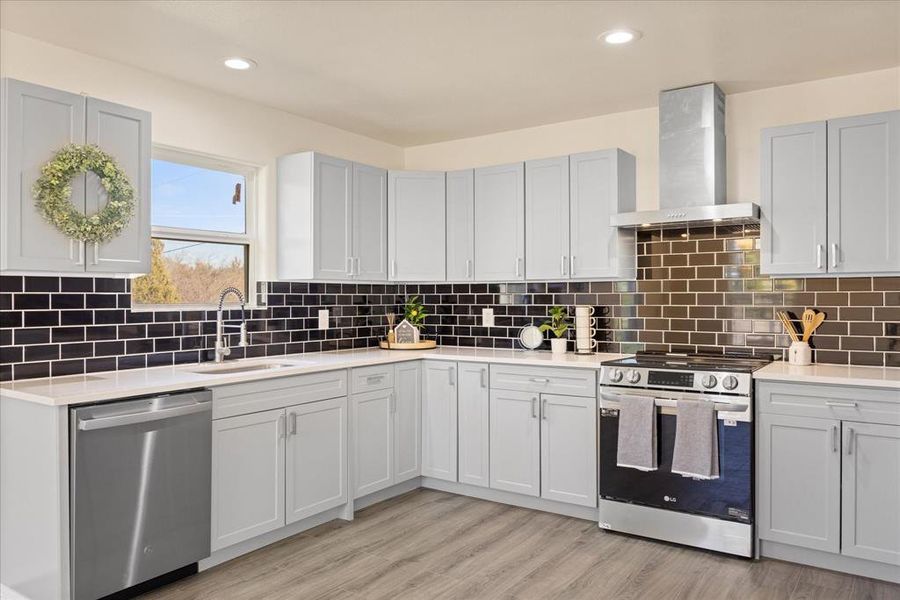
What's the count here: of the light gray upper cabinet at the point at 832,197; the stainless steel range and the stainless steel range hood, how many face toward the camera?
3

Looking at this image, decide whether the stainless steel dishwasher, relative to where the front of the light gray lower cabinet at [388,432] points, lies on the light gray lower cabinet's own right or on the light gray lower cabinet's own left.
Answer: on the light gray lower cabinet's own right

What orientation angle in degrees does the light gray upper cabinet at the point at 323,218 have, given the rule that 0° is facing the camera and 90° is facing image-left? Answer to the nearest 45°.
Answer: approximately 315°

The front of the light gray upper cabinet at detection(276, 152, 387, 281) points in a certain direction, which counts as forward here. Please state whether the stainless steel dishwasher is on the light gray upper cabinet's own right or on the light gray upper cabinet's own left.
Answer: on the light gray upper cabinet's own right

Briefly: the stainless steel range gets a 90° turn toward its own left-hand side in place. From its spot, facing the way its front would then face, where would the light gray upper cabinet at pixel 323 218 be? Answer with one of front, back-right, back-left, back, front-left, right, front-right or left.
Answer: back

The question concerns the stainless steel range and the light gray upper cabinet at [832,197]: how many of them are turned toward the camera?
2

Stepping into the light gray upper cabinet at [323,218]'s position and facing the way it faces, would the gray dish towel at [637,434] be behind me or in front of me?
in front

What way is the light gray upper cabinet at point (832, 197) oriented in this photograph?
toward the camera

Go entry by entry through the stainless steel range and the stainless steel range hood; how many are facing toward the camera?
2

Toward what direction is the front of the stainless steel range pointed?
toward the camera
